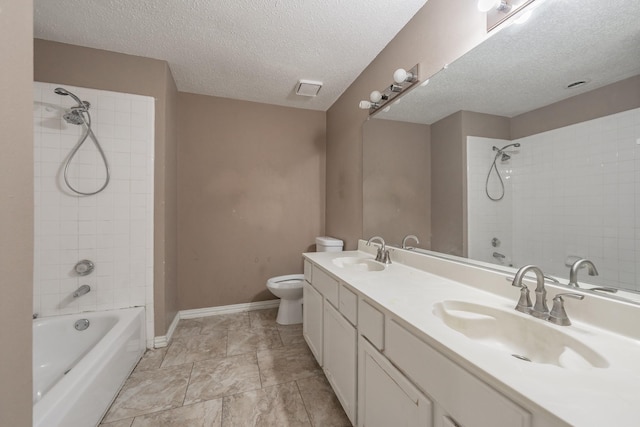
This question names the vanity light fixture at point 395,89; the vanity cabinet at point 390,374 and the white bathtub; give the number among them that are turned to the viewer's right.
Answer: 1

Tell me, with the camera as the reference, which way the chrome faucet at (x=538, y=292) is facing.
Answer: facing the viewer and to the left of the viewer

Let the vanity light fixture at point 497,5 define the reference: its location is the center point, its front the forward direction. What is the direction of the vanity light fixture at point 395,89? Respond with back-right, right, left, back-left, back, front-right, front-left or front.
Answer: right

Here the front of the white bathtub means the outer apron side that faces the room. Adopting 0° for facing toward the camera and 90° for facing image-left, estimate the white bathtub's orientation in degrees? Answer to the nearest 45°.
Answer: approximately 270°

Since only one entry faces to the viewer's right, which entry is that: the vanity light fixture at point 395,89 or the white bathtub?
the white bathtub

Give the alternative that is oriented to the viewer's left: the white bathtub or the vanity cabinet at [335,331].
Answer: the vanity cabinet

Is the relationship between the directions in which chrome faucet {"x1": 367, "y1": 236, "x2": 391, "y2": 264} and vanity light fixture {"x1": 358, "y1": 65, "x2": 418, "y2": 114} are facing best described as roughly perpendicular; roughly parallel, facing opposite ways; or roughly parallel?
roughly parallel

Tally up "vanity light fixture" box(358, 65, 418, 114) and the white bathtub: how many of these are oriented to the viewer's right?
1

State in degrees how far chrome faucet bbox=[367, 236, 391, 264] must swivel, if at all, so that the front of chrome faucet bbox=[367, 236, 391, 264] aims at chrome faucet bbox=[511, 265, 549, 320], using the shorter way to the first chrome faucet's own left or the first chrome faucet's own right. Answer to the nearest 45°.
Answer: approximately 90° to the first chrome faucet's own left

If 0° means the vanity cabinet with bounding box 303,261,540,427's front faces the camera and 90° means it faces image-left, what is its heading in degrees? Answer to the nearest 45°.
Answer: approximately 45°

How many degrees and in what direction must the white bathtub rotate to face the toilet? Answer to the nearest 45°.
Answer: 0° — it already faces it

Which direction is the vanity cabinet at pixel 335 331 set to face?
to the viewer's left

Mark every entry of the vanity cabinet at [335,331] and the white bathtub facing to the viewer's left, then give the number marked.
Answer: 1
